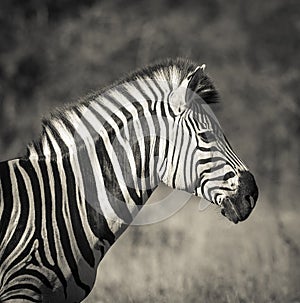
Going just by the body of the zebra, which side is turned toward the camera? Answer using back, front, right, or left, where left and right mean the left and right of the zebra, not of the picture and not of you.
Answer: right
